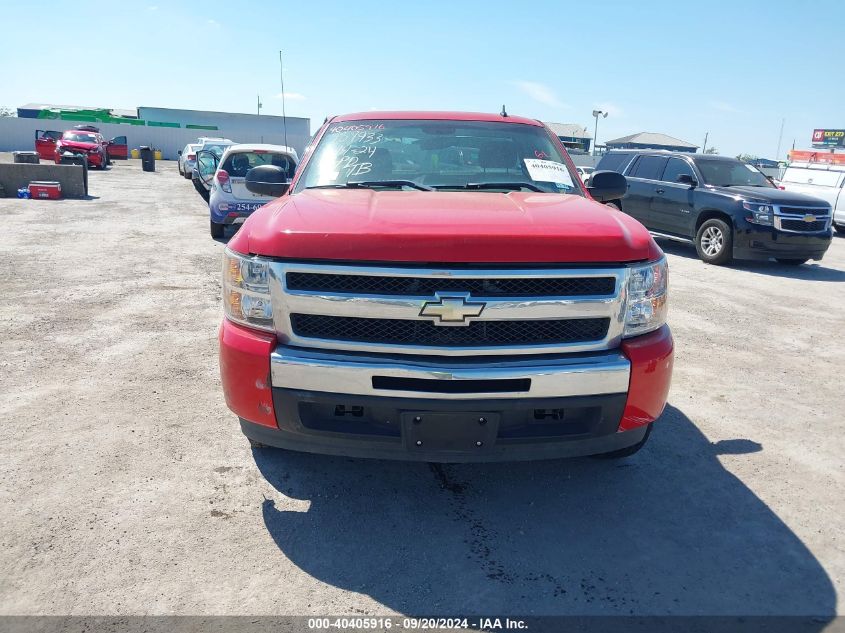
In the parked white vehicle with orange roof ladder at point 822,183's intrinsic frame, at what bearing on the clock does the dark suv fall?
The dark suv is roughly at 2 o'clock from the parked white vehicle with orange roof ladder.

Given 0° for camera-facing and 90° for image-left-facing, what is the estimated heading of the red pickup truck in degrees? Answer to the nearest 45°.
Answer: approximately 0°

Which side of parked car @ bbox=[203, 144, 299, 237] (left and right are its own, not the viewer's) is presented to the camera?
back

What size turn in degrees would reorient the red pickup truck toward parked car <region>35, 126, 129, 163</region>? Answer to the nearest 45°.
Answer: approximately 135° to its right

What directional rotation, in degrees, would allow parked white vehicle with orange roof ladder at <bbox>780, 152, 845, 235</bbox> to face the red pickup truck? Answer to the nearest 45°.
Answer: approximately 45° to its right

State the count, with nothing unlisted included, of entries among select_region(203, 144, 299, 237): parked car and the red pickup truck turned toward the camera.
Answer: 1

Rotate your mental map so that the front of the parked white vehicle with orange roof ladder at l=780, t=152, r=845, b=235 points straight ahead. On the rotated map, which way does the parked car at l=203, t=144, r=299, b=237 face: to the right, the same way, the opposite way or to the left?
the opposite way

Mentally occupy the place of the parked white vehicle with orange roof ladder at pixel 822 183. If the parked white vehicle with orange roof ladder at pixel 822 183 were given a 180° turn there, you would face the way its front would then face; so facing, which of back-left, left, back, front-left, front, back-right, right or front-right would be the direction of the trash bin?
front-left

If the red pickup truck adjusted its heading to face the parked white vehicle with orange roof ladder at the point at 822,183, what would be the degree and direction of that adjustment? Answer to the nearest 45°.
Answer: approximately 135° to its left

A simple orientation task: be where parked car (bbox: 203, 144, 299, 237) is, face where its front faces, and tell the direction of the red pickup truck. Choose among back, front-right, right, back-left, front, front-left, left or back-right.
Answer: back
